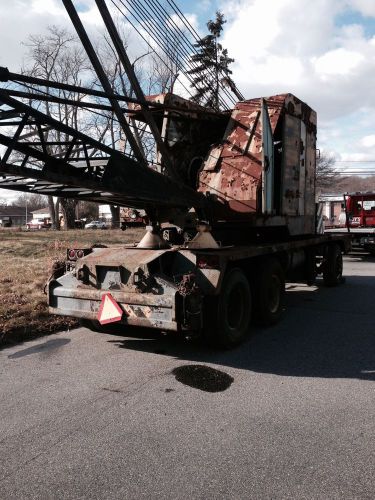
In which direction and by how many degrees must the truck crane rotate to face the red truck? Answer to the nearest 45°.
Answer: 0° — it already faces it

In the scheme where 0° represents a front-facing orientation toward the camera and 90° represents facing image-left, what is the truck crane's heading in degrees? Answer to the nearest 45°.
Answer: approximately 225°

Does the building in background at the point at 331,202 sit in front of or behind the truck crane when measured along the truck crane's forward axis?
in front
